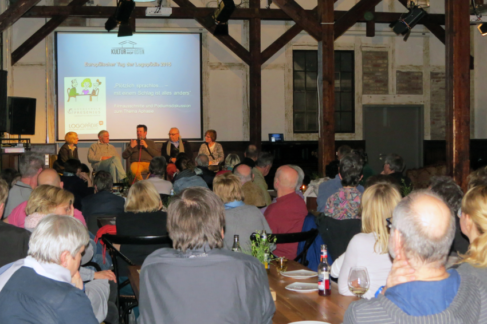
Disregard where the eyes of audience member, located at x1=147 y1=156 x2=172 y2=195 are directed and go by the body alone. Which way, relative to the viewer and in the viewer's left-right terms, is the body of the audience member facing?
facing away from the viewer

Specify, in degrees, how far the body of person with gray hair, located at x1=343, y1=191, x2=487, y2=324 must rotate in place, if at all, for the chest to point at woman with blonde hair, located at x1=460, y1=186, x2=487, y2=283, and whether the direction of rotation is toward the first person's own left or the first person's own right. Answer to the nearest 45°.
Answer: approximately 45° to the first person's own right

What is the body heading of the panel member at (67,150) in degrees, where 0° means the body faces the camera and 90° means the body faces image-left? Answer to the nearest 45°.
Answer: approximately 315°

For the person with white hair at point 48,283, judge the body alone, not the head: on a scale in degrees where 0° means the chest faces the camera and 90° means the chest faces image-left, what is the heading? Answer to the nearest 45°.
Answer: approximately 225°

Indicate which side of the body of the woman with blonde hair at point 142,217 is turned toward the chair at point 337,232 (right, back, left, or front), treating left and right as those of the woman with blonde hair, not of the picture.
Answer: right

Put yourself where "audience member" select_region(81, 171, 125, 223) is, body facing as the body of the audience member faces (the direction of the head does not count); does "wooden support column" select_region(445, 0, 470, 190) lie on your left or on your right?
on your right

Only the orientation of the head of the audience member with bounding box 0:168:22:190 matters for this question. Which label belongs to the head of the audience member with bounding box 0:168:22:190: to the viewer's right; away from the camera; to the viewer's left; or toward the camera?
away from the camera

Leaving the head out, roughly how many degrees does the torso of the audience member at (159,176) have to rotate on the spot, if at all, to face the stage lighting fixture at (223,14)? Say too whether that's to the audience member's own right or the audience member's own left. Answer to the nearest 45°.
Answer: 0° — they already face it

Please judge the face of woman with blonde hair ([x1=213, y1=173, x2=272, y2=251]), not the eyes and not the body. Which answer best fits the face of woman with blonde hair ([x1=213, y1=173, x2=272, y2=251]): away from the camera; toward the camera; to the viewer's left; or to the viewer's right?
away from the camera

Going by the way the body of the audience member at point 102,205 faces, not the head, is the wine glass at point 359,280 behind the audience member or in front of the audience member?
behind

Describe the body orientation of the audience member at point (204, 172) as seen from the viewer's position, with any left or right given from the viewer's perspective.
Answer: facing away from the viewer

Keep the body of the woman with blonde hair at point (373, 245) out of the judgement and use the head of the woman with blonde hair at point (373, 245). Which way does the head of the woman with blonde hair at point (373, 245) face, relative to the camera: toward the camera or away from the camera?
away from the camera
